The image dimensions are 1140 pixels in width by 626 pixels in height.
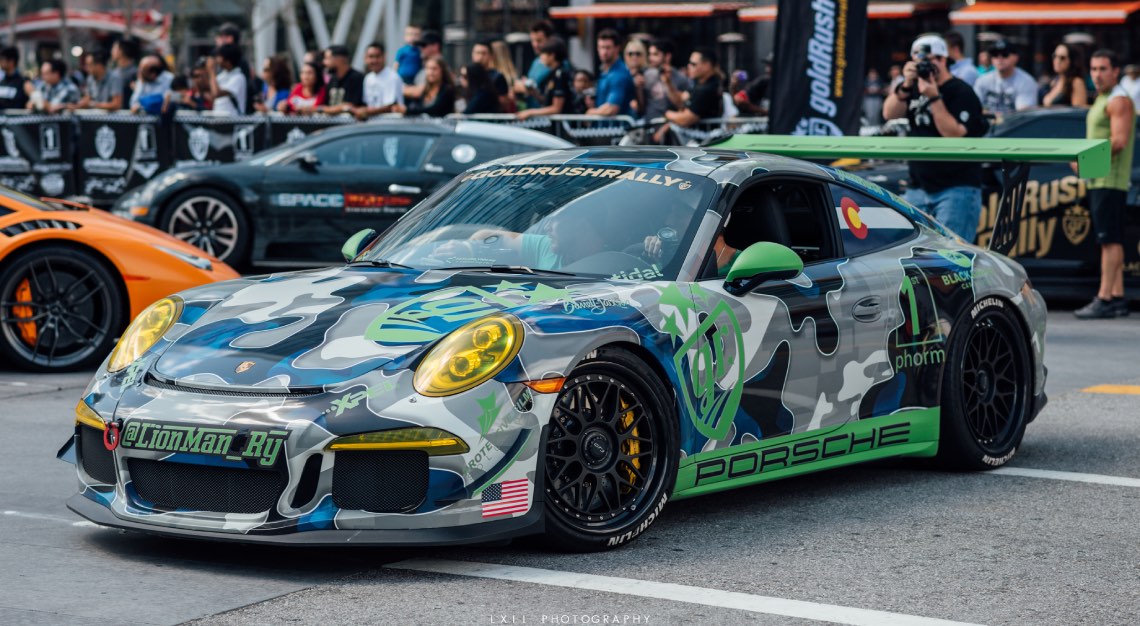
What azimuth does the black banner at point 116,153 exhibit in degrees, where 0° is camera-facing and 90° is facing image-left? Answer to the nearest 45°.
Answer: approximately 0°

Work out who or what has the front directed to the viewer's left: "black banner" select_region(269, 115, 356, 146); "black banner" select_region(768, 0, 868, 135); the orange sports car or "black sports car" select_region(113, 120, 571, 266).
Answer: the black sports car

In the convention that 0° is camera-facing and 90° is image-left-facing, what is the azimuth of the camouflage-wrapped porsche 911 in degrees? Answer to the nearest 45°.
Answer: approximately 45°

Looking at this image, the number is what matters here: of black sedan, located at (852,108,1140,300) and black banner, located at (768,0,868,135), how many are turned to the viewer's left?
1

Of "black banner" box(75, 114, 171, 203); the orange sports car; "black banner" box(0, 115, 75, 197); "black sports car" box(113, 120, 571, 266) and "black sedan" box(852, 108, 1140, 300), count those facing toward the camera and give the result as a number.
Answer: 2

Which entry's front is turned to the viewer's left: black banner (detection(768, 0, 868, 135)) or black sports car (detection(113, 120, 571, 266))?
the black sports car

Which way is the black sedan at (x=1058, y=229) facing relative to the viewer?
to the viewer's left

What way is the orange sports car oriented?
to the viewer's right

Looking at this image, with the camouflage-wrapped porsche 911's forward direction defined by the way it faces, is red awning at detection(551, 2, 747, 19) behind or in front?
behind

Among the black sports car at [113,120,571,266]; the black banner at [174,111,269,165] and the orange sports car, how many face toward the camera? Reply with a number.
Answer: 1

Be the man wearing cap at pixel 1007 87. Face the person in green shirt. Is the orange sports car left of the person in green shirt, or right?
right
